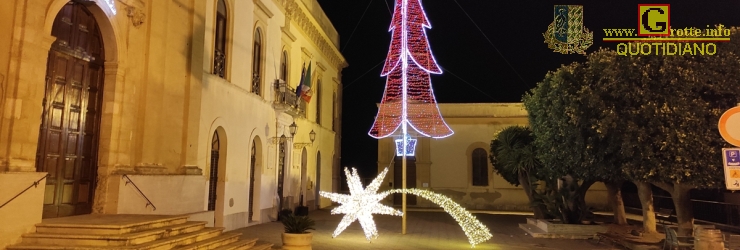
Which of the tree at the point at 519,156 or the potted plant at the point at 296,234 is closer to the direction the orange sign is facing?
the potted plant

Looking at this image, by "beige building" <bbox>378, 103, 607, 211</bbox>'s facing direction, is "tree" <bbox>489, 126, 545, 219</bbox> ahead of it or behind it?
ahead

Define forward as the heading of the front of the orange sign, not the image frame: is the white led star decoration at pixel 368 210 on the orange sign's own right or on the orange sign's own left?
on the orange sign's own right

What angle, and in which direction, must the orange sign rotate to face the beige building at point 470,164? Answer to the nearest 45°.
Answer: approximately 135° to its right

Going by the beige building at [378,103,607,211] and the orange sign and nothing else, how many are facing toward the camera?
2

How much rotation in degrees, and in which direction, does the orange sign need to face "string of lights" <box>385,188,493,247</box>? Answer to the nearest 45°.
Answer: approximately 135° to its right

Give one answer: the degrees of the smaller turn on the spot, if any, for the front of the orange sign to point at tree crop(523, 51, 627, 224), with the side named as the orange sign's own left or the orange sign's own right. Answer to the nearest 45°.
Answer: approximately 135° to the orange sign's own right

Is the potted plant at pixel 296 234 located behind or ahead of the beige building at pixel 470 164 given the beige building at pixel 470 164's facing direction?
ahead

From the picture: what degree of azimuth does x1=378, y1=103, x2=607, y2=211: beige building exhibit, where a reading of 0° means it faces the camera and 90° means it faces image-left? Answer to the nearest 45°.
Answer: approximately 0°
